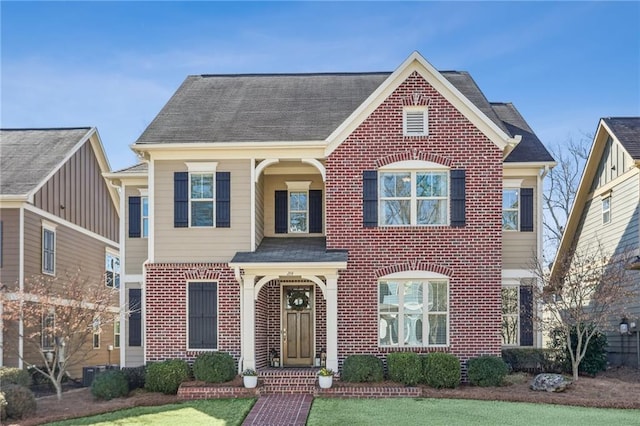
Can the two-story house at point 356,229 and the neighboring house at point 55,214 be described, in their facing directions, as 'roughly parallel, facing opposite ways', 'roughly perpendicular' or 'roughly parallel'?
roughly parallel

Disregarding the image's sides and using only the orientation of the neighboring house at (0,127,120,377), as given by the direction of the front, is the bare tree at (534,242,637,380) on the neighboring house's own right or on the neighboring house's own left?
on the neighboring house's own left

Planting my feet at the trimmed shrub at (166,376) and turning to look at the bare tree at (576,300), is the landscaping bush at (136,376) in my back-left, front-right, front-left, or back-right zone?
back-left

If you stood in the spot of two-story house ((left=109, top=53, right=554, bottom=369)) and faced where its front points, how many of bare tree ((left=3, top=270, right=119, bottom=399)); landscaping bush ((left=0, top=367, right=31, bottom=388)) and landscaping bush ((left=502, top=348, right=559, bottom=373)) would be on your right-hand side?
2

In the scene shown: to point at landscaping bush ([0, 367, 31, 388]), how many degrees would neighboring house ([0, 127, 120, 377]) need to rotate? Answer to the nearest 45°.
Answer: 0° — it already faces it

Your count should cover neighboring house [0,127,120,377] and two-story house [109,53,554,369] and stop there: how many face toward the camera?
2

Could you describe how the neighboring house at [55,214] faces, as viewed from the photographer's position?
facing the viewer

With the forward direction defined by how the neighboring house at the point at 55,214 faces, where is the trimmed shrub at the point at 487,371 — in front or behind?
in front

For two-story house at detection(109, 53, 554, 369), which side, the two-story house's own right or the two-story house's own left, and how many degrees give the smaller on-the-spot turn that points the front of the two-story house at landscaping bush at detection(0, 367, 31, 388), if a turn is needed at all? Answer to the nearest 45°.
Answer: approximately 90° to the two-story house's own right
